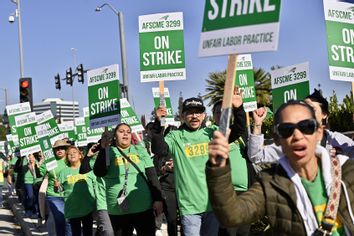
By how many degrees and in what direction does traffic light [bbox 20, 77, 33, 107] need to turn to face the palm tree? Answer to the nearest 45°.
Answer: approximately 135° to its left

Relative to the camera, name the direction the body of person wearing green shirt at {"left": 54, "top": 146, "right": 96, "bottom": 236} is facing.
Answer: toward the camera

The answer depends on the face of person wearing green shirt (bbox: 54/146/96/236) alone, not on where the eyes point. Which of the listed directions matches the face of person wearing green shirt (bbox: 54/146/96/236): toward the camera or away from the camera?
toward the camera

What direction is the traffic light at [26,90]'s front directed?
toward the camera

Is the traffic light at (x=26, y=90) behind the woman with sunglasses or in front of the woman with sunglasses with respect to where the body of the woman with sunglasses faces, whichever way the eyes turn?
behind

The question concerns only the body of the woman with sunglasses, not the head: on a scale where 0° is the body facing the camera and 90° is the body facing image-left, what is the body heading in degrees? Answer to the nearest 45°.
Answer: approximately 0°

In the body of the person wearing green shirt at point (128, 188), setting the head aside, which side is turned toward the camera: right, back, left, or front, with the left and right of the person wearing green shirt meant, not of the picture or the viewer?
front

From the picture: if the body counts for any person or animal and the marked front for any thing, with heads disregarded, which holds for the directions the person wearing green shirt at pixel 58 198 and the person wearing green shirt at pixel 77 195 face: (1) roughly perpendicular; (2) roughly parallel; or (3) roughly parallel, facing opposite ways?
roughly parallel

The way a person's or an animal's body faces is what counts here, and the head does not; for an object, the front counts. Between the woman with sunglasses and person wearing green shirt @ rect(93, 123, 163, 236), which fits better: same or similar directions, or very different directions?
same or similar directions

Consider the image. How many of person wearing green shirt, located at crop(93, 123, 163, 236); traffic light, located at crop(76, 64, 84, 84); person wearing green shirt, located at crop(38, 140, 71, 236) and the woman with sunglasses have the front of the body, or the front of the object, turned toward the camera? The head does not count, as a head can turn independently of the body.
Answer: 3

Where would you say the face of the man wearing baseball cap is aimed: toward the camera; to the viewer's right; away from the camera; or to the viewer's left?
toward the camera

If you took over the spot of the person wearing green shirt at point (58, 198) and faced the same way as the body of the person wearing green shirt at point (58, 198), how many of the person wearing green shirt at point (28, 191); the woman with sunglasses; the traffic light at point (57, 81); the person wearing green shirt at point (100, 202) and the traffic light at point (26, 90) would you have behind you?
3
